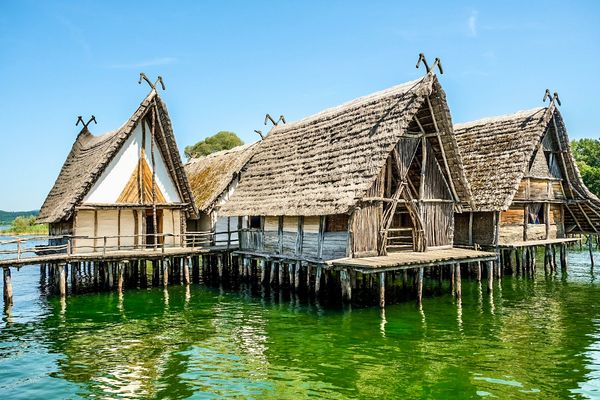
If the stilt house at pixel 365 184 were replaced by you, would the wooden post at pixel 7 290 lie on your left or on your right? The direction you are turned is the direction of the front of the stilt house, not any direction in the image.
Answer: on your right

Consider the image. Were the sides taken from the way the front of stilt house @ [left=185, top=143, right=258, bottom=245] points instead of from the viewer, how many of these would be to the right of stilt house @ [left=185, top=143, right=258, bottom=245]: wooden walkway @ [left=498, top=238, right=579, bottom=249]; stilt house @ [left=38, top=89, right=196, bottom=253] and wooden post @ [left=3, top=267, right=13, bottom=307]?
2

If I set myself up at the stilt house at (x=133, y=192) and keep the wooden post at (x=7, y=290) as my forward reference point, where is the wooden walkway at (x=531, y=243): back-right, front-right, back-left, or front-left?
back-left

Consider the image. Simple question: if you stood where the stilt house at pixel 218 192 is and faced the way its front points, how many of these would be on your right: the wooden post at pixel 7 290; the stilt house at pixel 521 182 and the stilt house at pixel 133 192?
2

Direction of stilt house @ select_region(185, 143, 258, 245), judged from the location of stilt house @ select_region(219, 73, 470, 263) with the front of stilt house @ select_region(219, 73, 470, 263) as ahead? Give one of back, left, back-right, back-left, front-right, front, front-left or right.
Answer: back
